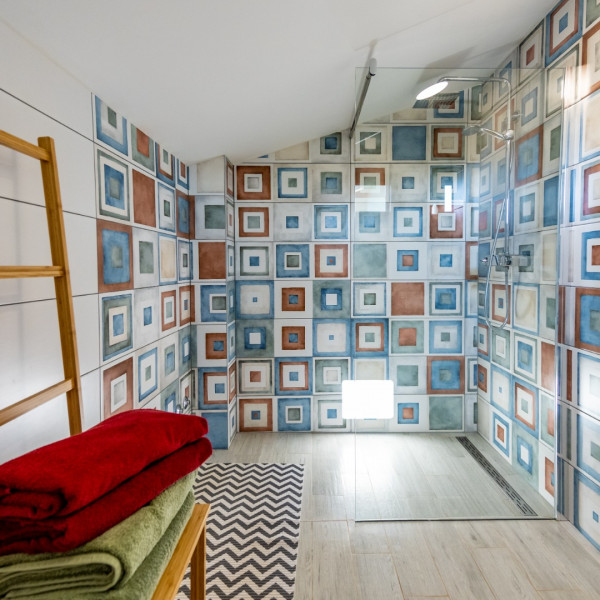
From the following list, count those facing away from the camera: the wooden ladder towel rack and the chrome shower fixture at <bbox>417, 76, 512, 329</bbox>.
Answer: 0

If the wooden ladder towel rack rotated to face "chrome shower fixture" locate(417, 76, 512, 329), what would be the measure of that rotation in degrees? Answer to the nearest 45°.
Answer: approximately 45° to its left

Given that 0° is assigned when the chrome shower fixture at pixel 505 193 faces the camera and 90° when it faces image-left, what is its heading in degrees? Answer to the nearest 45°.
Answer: approximately 45°

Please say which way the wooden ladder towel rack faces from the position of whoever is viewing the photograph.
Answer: facing the viewer and to the right of the viewer

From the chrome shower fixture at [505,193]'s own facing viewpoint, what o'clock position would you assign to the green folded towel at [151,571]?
The green folded towel is roughly at 11 o'clock from the chrome shower fixture.

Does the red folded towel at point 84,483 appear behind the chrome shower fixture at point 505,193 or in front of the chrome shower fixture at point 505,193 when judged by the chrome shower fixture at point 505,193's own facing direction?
in front
